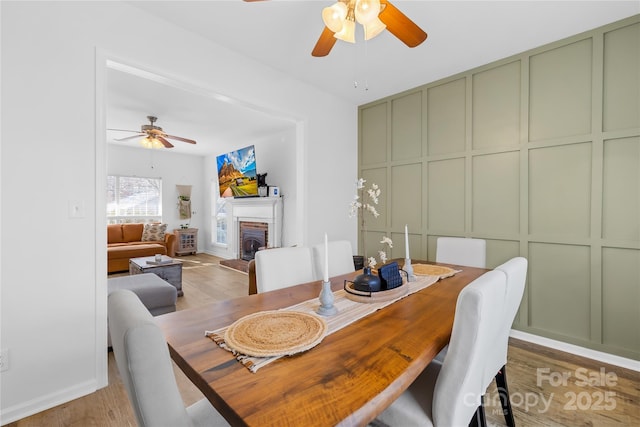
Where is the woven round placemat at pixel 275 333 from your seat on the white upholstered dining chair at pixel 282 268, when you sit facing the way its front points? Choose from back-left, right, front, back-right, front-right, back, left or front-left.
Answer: front-right

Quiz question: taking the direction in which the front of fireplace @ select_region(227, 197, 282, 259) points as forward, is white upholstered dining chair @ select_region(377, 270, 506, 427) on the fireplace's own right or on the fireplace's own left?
on the fireplace's own left

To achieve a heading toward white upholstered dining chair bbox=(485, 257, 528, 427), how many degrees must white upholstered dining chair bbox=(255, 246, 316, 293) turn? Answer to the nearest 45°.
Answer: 0° — it already faces it

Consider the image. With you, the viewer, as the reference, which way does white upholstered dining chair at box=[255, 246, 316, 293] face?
facing the viewer and to the right of the viewer

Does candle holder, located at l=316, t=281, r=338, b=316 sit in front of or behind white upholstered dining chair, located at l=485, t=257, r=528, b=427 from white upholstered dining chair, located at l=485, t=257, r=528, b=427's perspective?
in front

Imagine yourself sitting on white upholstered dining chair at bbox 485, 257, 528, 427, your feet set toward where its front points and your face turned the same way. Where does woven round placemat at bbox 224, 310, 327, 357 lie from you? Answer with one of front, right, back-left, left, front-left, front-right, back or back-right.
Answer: front-left

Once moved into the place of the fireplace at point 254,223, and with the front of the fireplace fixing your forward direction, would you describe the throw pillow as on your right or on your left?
on your right

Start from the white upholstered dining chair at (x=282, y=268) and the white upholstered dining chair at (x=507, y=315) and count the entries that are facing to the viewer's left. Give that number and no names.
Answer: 1

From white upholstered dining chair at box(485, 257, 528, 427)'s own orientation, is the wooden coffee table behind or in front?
in front

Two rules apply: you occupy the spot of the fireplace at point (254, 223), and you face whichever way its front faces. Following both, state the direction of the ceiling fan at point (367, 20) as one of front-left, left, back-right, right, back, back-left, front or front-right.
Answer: front-left

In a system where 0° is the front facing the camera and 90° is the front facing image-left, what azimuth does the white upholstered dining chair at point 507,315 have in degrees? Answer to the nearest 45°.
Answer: approximately 90°

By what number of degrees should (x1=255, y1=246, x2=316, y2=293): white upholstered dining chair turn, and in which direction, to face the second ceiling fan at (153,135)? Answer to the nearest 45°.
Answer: approximately 180°
